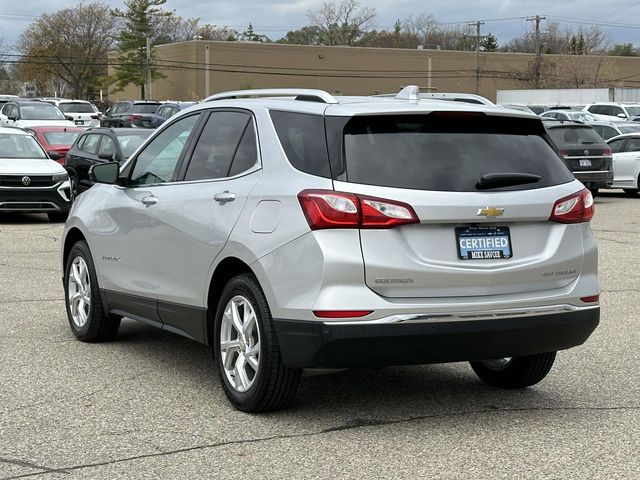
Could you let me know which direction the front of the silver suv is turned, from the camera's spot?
facing away from the viewer and to the left of the viewer

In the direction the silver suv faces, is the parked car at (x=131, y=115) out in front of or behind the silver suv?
in front

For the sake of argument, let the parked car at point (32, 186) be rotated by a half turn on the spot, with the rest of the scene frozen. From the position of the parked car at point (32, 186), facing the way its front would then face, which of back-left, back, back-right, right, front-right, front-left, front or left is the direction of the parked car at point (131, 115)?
front

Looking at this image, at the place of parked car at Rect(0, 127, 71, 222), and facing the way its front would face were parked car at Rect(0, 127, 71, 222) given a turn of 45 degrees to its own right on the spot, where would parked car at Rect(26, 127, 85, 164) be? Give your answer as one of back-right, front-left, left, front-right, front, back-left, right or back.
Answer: back-right

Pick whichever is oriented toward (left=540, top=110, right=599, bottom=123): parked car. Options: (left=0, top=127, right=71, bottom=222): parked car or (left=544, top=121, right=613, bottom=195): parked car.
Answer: (left=544, top=121, right=613, bottom=195): parked car

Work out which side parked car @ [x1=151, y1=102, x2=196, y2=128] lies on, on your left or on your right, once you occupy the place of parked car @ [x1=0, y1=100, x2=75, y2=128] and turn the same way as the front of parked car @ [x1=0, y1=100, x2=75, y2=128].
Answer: on your left

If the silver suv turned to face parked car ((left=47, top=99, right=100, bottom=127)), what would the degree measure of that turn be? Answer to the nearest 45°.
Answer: approximately 45° to its right

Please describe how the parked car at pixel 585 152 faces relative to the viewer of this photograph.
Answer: facing away from the viewer

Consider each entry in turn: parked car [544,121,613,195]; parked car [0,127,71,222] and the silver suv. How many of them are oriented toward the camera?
1

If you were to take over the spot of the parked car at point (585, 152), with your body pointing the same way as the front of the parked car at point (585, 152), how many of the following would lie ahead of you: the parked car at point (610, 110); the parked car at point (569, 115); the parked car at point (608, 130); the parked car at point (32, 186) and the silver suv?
3

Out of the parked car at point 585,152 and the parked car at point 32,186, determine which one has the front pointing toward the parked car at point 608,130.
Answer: the parked car at point 585,152

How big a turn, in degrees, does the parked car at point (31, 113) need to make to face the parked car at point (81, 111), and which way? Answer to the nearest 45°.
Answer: approximately 135° to its left

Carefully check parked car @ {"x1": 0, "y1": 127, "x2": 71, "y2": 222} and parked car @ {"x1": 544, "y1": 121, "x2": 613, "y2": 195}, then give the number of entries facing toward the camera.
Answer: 1
